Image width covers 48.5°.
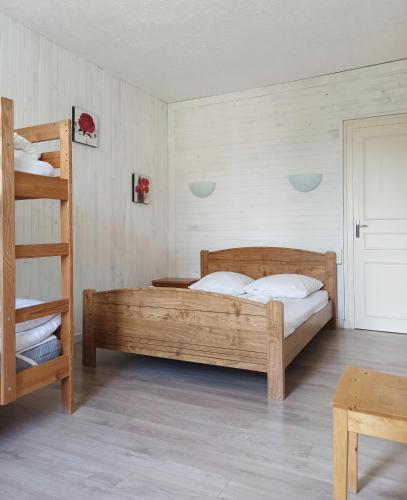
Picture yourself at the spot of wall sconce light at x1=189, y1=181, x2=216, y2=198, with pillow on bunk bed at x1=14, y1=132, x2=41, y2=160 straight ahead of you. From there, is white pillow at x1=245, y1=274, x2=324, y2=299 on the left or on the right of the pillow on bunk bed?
left

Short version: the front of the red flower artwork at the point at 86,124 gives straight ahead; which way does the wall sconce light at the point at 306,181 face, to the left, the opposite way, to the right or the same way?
to the right

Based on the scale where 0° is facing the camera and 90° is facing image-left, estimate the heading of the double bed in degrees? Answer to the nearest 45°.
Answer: approximately 45°

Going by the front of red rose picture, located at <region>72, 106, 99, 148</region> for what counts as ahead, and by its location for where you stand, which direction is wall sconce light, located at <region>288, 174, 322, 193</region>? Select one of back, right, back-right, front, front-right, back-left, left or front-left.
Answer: front-left

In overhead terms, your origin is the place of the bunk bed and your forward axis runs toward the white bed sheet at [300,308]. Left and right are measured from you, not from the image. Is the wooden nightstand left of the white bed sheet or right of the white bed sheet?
left

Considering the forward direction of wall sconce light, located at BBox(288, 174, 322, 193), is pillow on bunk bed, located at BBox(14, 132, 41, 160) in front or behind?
in front

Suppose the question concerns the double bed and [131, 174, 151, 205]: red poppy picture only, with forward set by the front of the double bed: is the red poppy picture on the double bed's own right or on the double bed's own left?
on the double bed's own right

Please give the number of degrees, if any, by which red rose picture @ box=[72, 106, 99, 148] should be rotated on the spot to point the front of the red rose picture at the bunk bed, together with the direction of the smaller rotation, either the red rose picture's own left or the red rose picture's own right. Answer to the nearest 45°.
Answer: approximately 45° to the red rose picture's own right

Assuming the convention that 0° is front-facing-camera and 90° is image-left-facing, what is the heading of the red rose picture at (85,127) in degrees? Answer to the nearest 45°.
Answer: approximately 315°

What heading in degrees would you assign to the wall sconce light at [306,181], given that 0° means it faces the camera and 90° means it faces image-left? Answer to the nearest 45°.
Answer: approximately 0°

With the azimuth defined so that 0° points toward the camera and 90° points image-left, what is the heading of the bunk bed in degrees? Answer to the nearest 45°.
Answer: approximately 315°

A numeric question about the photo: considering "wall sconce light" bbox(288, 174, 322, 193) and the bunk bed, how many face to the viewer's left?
0

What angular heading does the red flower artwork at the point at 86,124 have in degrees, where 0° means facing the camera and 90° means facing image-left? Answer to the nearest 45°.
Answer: approximately 315°
